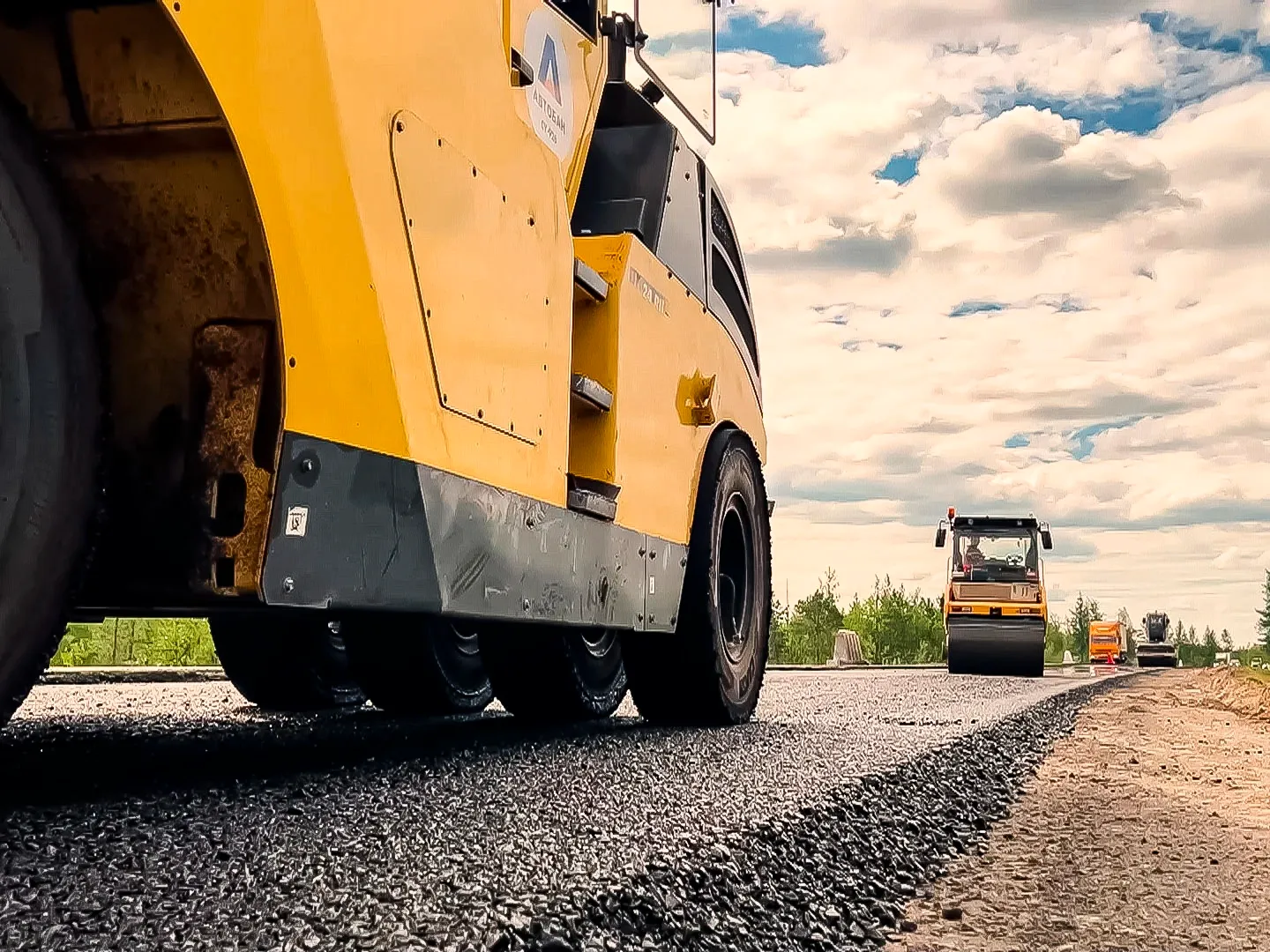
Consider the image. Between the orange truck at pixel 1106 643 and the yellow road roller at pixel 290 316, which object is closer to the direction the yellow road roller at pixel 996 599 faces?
the yellow road roller

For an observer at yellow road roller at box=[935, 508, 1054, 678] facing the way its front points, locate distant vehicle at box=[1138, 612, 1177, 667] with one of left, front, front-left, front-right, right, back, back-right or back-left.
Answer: back

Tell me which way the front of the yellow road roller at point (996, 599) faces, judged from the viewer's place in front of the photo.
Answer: facing the viewer

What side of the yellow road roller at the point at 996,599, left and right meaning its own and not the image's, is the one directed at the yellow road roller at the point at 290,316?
front

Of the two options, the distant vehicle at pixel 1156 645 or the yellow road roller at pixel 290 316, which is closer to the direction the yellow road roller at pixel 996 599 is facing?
the yellow road roller

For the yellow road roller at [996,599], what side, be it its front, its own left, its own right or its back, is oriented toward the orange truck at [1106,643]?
back

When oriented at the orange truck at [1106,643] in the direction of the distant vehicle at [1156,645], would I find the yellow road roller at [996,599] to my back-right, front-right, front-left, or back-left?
back-right
